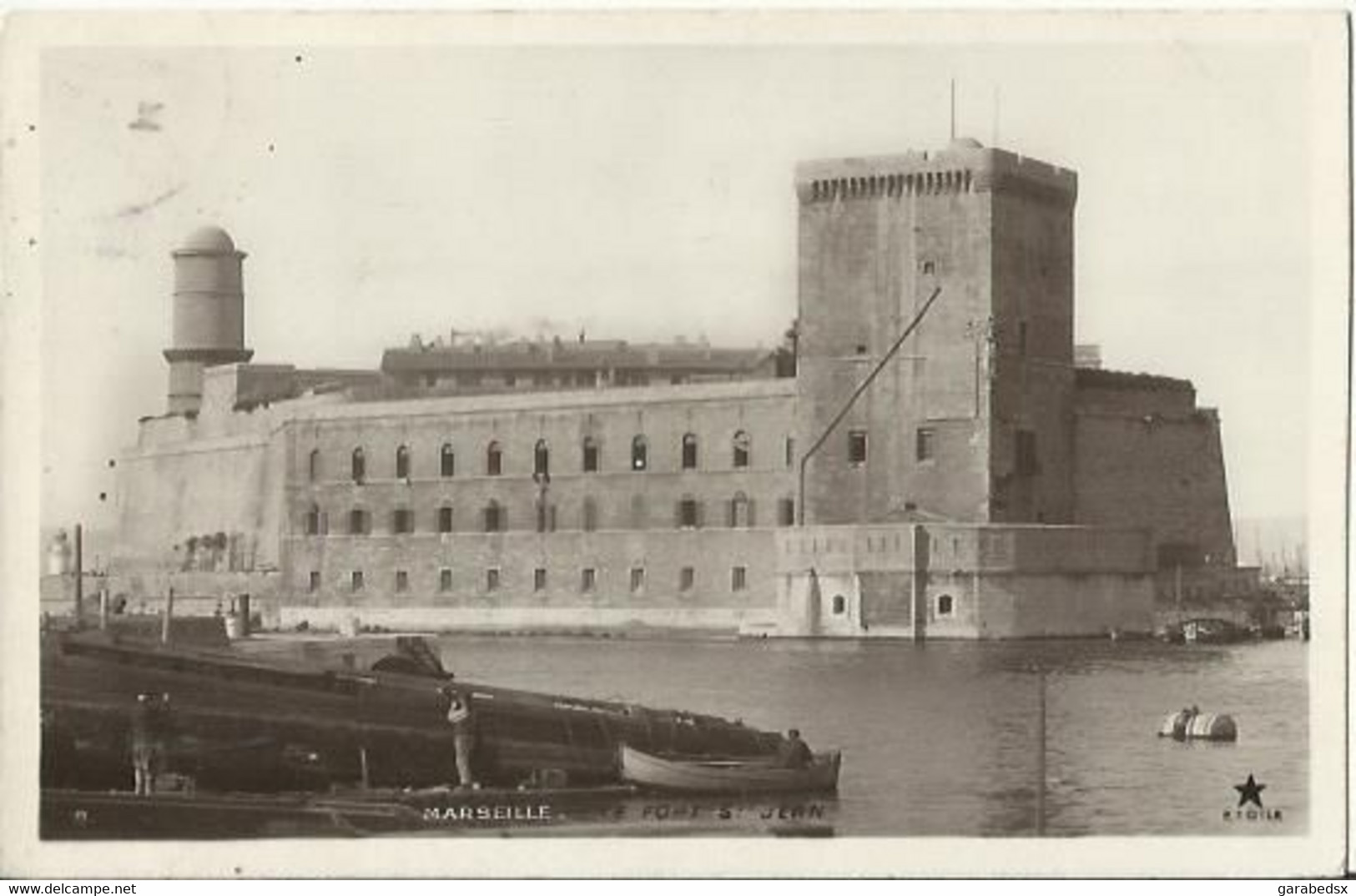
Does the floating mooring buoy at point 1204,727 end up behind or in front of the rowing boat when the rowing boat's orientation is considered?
behind

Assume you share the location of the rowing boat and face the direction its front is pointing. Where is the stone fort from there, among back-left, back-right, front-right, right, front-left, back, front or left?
right

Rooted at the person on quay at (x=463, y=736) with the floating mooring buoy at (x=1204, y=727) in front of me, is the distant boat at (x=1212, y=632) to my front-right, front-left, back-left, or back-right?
front-left

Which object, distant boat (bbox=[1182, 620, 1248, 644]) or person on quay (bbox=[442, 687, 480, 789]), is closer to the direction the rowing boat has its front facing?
the person on quay

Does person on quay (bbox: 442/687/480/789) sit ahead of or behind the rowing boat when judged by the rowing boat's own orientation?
ahead

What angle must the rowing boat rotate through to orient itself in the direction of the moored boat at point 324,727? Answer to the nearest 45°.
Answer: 0° — it already faces it

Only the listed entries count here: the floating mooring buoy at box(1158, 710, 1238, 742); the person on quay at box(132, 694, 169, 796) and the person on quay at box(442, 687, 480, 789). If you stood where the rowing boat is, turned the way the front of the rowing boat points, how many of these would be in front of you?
2

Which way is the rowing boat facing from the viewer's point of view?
to the viewer's left

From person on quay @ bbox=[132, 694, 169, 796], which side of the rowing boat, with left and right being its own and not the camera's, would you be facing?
front
